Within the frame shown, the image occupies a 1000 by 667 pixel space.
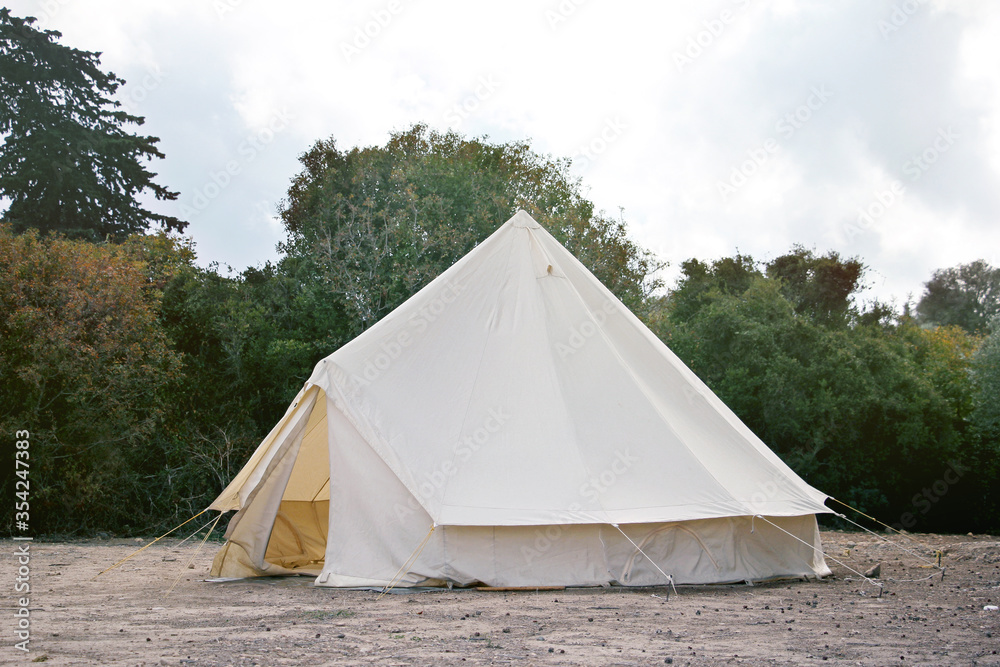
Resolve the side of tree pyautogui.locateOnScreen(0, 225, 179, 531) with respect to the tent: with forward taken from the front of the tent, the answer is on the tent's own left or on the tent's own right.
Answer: on the tent's own right

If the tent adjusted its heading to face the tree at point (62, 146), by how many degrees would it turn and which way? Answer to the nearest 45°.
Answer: approximately 90° to its right

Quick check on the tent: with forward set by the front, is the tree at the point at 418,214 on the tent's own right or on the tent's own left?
on the tent's own right

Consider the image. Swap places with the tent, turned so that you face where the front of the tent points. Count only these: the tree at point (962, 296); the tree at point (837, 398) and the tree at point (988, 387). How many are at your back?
3

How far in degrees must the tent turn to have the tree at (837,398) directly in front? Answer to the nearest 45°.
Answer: approximately 180°

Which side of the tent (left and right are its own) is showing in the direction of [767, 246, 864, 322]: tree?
back

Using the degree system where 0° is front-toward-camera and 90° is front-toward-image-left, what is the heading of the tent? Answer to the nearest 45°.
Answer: approximately 45°

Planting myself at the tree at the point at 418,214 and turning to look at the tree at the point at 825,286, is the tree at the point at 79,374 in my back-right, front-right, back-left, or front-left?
back-right

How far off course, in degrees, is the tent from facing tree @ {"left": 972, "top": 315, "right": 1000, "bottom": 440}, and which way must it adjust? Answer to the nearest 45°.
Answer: approximately 180°

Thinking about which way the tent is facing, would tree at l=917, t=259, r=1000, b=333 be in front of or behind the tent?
behind
